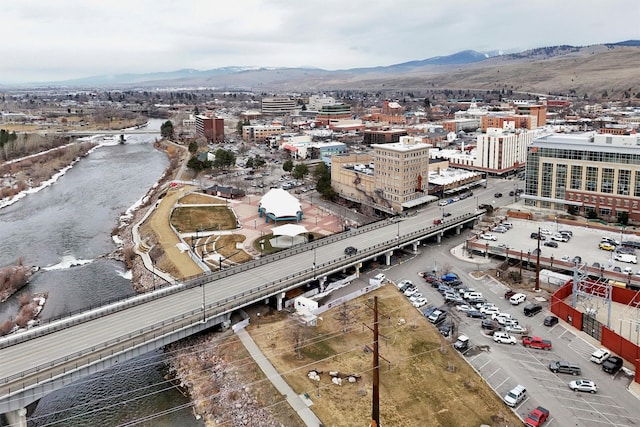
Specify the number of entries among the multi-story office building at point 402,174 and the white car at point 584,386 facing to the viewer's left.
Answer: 1

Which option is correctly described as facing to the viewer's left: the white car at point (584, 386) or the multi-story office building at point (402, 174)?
the white car

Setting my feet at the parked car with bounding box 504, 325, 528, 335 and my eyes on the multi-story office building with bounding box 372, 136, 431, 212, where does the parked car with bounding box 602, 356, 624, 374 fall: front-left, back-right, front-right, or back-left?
back-right

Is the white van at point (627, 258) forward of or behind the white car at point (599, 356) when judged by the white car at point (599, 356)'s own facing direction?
forward

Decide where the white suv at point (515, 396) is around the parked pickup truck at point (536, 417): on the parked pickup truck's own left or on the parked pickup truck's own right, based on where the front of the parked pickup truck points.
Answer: on the parked pickup truck's own right

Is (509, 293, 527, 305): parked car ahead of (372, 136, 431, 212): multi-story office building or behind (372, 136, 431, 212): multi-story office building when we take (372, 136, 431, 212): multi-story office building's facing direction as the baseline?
ahead

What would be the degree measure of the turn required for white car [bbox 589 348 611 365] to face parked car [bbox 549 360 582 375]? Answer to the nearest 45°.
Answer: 0° — it already faces it

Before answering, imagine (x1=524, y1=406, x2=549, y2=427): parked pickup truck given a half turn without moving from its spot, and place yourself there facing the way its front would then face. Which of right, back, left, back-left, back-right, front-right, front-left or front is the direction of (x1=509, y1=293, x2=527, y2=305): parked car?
front-left

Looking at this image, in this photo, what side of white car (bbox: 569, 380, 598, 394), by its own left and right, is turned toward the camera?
left
